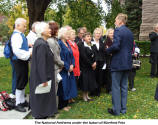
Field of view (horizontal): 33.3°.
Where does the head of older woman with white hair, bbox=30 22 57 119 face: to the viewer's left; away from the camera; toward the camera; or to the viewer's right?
to the viewer's right

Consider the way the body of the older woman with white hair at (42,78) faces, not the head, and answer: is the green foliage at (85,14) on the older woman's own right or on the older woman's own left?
on the older woman's own left

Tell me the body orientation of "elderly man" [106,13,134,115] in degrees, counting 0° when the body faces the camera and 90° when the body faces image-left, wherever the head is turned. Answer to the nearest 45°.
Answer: approximately 135°

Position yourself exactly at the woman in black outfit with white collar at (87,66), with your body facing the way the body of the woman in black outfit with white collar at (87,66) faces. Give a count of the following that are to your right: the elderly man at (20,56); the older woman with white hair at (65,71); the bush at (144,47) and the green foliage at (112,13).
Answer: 2

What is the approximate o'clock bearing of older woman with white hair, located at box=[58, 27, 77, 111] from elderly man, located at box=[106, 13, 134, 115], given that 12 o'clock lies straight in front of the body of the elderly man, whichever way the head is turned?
The older woman with white hair is roughly at 11 o'clock from the elderly man.

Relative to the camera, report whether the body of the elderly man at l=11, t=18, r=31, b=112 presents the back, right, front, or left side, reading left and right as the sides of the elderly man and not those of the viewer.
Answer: right
